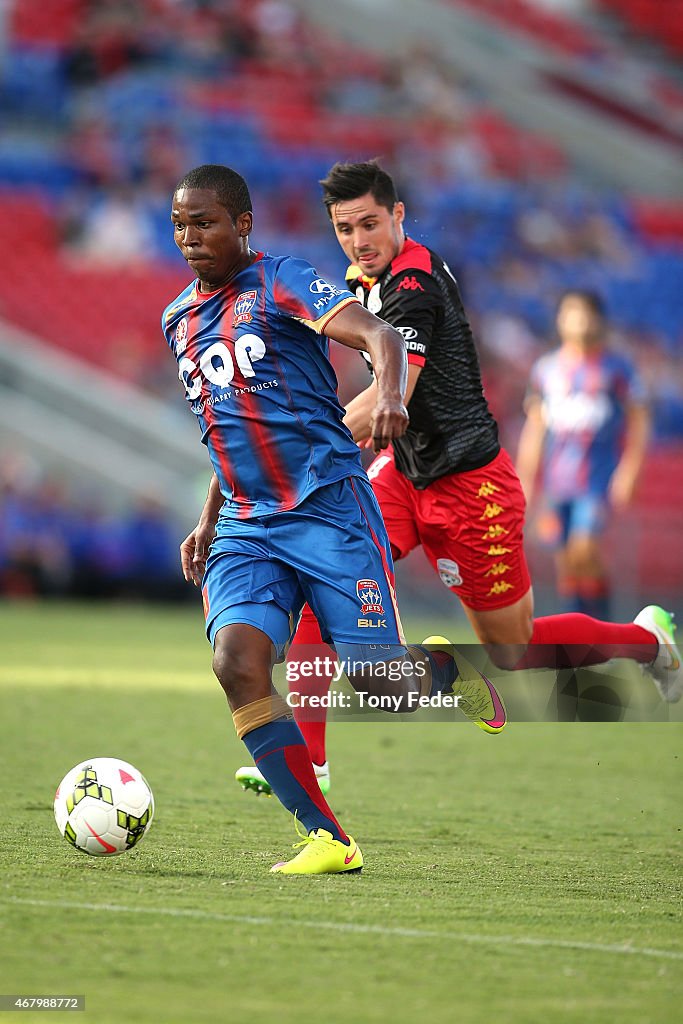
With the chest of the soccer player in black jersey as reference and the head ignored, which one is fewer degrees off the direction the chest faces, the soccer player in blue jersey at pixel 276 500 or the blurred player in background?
the soccer player in blue jersey

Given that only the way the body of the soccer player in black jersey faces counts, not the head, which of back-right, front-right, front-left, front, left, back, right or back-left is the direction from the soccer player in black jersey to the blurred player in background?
back-right

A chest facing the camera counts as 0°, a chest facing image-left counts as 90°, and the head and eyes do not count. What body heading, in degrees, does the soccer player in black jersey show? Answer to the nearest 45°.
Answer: approximately 45°

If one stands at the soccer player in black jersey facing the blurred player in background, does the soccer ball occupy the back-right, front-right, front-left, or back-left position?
back-left

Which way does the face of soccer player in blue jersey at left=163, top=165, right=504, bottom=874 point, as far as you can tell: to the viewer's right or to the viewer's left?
to the viewer's left

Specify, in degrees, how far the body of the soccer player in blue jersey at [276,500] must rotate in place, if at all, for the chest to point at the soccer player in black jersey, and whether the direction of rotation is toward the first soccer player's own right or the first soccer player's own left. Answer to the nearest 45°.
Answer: approximately 180°

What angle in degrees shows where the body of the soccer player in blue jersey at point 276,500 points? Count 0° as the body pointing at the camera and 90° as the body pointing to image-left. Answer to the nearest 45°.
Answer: approximately 45°
